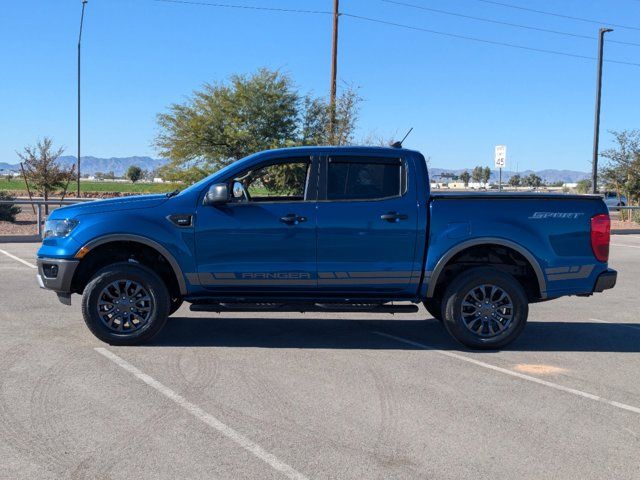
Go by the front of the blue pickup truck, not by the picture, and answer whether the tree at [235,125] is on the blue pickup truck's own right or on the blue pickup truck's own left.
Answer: on the blue pickup truck's own right

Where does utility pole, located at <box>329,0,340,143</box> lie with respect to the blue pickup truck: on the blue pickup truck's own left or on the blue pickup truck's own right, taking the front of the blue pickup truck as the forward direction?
on the blue pickup truck's own right

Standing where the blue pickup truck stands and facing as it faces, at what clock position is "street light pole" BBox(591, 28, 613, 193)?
The street light pole is roughly at 4 o'clock from the blue pickup truck.

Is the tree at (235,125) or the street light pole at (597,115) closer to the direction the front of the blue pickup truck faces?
the tree

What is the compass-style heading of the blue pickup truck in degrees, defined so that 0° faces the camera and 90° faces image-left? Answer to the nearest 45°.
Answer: approximately 90°

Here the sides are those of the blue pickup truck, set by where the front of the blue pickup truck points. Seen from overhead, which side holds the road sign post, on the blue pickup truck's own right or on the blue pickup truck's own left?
on the blue pickup truck's own right
